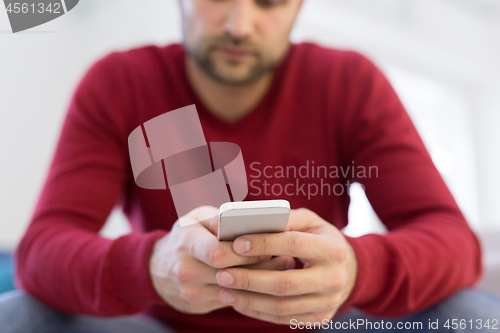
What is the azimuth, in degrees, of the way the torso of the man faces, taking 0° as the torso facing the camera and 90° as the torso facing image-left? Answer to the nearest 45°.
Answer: approximately 0°
